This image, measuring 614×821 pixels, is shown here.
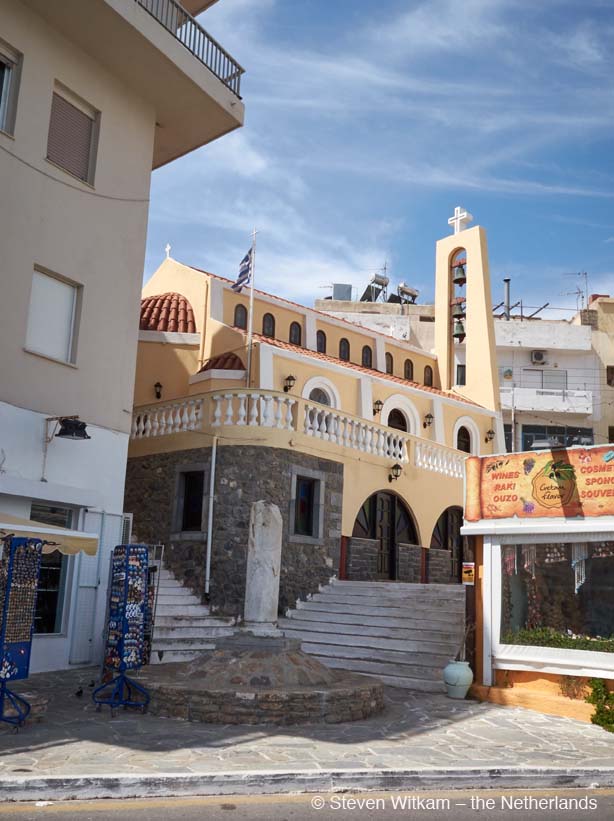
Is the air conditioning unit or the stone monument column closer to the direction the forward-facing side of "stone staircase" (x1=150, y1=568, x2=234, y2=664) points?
the stone monument column

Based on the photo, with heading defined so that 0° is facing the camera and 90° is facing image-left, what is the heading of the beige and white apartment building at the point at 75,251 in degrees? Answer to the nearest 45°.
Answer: approximately 315°

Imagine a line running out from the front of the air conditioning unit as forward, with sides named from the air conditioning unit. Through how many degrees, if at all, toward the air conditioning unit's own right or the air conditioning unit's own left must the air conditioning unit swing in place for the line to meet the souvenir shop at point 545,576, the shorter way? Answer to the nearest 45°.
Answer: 0° — it already faces it

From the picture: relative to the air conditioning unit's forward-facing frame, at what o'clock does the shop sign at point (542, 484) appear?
The shop sign is roughly at 12 o'clock from the air conditioning unit.

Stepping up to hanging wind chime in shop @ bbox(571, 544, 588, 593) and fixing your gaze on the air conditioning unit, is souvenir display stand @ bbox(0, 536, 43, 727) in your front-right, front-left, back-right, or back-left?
back-left

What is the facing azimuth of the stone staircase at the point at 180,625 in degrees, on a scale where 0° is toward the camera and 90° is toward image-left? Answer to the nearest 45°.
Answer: approximately 0°

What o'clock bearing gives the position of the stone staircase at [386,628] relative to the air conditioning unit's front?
The stone staircase is roughly at 12 o'clock from the air conditioning unit.

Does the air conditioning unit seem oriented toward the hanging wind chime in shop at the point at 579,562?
yes

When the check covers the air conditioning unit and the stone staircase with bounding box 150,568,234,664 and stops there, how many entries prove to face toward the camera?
2

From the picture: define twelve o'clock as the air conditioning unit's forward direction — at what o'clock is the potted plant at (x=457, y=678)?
The potted plant is roughly at 12 o'clock from the air conditioning unit.

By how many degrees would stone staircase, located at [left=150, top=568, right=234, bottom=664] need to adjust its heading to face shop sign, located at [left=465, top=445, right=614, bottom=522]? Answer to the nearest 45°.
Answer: approximately 45° to its left
